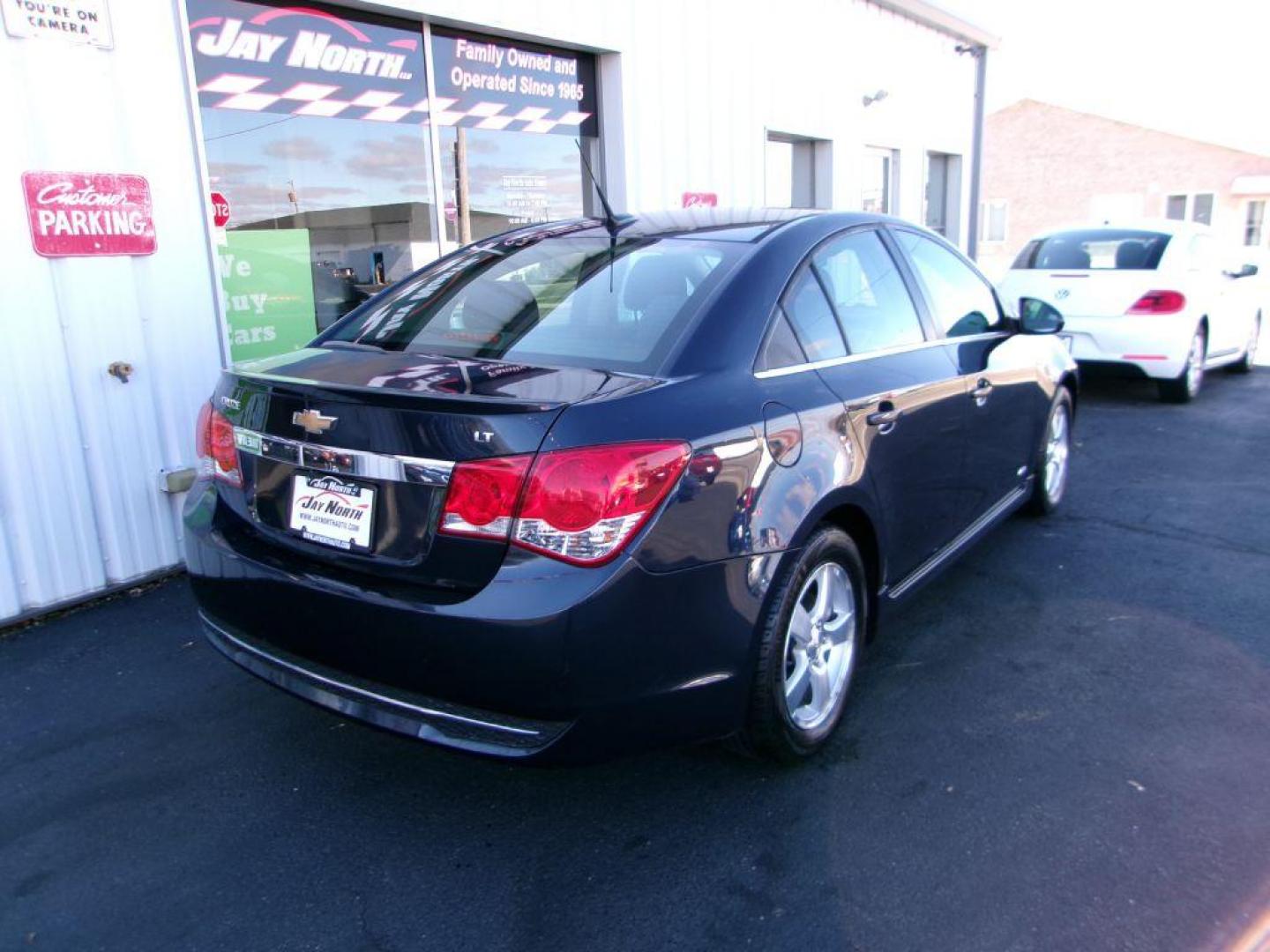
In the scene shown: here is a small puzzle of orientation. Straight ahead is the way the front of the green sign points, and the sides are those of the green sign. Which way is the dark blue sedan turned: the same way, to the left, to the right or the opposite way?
to the left

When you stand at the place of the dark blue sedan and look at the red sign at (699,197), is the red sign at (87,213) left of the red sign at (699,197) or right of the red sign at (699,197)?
left

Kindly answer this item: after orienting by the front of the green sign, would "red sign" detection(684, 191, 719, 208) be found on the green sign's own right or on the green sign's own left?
on the green sign's own left

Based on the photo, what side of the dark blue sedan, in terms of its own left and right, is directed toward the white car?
front

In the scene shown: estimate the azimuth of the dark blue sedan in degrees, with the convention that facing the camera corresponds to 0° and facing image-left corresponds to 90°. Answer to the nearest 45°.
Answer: approximately 225°

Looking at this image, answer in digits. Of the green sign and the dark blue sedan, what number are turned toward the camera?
1

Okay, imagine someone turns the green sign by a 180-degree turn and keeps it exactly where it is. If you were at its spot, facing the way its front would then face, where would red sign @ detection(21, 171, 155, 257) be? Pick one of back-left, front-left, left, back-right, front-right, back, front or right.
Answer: back-left

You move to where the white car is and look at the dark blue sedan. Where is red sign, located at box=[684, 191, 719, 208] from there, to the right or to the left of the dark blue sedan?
right

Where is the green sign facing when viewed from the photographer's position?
facing the viewer

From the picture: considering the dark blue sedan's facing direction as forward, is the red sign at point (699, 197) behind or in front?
in front

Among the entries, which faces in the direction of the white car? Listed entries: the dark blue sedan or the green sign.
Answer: the dark blue sedan

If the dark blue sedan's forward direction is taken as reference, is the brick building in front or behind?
in front

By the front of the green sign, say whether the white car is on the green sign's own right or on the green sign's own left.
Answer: on the green sign's own left

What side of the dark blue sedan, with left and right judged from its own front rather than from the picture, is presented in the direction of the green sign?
left
